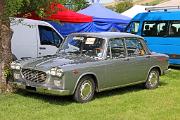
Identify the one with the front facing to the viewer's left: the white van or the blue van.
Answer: the blue van

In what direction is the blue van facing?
to the viewer's left

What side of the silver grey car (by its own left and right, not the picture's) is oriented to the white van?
right

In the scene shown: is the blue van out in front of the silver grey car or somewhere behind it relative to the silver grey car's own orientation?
behind

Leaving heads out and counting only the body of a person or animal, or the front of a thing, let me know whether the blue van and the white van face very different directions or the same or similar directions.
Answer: very different directions

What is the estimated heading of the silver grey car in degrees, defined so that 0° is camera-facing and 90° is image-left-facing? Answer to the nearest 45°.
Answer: approximately 45°

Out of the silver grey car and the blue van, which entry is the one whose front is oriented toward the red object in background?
the blue van

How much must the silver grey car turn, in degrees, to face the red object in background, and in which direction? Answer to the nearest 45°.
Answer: approximately 135° to its right

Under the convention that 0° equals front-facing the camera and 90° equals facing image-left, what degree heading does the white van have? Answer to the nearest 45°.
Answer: approximately 270°

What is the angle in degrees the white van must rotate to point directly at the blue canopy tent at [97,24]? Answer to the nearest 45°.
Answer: approximately 45° to its left
